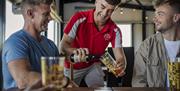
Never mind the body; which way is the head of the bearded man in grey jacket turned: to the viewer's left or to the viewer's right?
to the viewer's left

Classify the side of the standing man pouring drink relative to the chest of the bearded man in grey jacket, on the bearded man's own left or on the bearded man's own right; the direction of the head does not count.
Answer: on the bearded man's own right

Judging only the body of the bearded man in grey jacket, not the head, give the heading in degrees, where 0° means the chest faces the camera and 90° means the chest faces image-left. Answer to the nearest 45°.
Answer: approximately 0°

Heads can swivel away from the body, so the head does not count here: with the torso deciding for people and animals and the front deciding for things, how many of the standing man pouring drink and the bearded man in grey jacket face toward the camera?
2

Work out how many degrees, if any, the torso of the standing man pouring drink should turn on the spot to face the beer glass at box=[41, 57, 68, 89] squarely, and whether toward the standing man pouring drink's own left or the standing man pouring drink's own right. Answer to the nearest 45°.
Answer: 0° — they already face it

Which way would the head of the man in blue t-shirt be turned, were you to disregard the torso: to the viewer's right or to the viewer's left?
to the viewer's right

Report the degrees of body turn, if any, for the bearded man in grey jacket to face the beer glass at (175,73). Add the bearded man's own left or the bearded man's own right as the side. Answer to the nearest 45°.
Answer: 0° — they already face it

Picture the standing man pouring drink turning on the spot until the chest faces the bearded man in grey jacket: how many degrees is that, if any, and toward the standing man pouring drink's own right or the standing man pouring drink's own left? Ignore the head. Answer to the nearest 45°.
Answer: approximately 45° to the standing man pouring drink's own left

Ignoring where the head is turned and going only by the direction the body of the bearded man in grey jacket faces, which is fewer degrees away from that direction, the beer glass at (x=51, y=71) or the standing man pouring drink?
the beer glass
